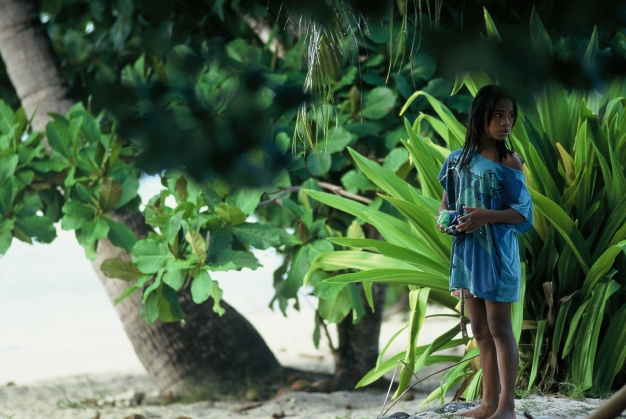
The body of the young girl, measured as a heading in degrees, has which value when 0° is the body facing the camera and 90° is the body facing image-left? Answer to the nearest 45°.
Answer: approximately 45°

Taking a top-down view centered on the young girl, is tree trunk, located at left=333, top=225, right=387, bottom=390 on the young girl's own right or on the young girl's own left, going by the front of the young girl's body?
on the young girl's own right
